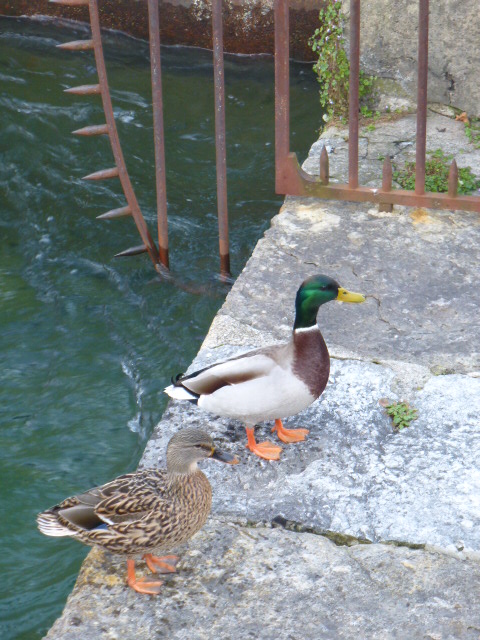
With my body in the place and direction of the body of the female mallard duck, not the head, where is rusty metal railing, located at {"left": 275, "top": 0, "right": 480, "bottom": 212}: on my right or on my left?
on my left

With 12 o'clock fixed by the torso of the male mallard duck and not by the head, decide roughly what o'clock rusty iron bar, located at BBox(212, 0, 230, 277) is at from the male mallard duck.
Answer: The rusty iron bar is roughly at 9 o'clock from the male mallard duck.

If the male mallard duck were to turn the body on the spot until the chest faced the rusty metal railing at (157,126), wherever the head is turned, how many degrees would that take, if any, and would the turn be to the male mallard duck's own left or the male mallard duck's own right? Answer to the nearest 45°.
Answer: approximately 90° to the male mallard duck's own left

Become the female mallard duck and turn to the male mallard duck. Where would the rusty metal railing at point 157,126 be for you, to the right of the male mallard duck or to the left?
left

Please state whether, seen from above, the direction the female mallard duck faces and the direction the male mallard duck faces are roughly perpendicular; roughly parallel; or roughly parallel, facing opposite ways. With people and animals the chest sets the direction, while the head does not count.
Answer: roughly parallel

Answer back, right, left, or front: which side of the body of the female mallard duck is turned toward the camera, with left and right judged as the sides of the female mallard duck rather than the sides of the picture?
right

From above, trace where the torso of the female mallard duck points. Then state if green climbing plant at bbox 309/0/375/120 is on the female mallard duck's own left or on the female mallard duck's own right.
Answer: on the female mallard duck's own left

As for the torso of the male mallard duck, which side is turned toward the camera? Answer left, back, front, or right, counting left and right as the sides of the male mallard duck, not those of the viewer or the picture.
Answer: right

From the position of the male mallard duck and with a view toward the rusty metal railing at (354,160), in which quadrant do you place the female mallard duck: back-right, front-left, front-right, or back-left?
back-left

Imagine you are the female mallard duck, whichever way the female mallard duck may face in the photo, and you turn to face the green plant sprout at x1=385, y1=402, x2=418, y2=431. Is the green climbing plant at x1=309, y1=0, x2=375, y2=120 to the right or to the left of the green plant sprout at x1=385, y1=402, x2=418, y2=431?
left

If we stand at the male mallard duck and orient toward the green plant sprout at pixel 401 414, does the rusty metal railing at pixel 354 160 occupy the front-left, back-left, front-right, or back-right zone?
front-left

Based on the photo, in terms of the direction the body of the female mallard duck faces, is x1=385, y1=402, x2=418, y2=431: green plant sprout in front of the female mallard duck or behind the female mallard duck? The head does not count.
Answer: in front

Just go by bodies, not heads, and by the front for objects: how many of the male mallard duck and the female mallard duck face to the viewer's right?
2

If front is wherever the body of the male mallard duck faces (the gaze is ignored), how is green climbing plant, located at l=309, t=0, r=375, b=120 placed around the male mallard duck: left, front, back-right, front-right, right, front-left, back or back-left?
left
